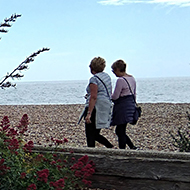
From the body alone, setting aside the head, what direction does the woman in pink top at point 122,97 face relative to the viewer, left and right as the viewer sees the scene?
facing away from the viewer and to the left of the viewer

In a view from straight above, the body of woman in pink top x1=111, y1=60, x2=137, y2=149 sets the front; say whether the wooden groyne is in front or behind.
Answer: behind

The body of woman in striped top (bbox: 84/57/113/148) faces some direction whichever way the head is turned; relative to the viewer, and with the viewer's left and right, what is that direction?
facing away from the viewer and to the left of the viewer
